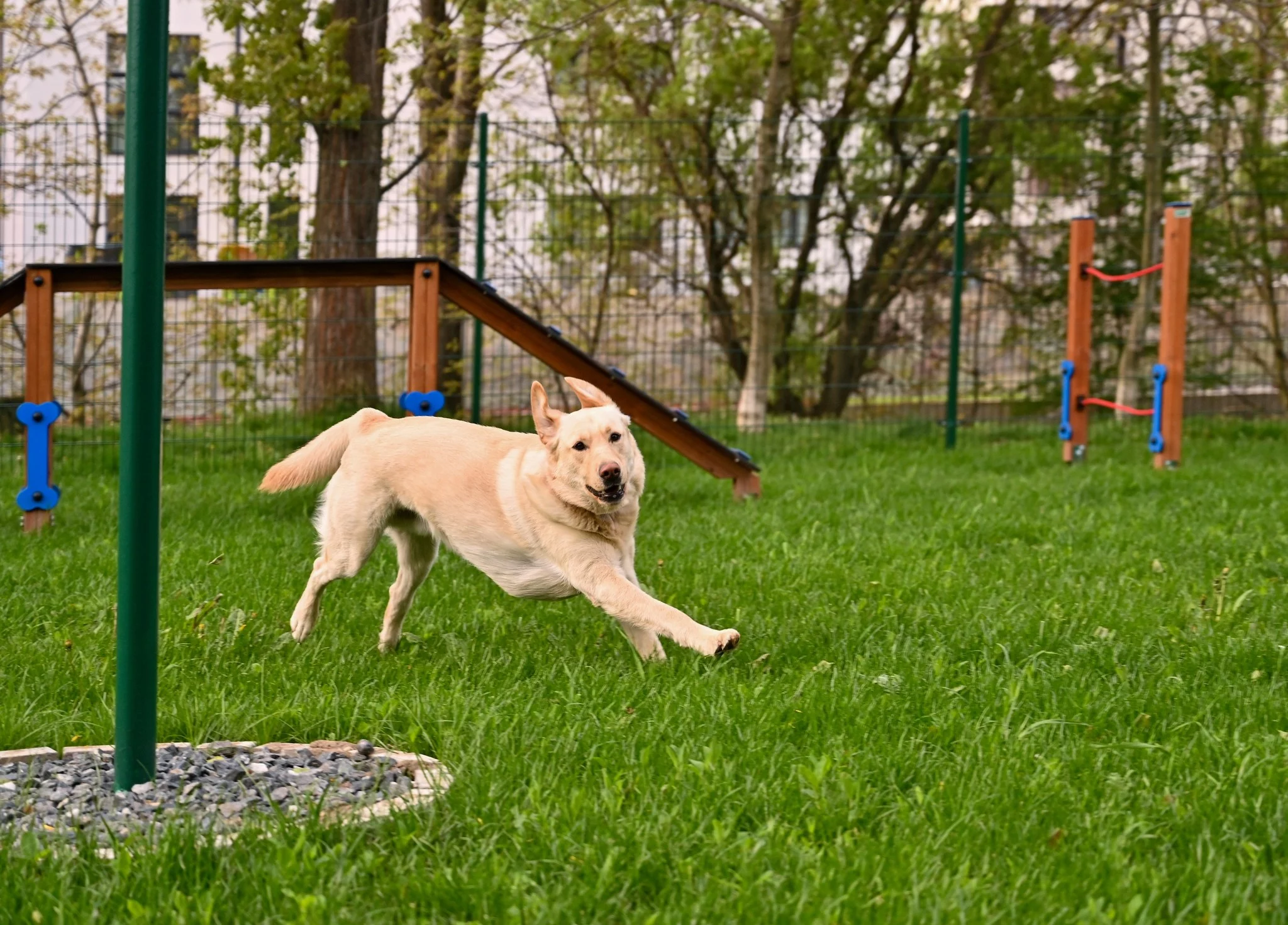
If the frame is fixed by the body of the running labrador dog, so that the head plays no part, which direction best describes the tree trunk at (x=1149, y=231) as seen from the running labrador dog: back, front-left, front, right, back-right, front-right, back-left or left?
front-left

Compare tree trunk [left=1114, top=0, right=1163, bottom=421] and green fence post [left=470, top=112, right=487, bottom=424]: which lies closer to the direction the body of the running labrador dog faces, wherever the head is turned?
the tree trunk

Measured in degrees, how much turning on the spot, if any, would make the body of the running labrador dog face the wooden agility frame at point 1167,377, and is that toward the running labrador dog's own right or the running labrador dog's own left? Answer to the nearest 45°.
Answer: approximately 45° to the running labrador dog's own left

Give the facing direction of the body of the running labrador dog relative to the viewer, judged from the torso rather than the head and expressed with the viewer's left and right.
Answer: facing to the right of the viewer

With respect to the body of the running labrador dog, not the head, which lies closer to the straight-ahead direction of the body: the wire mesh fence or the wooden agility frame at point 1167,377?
the wooden agility frame

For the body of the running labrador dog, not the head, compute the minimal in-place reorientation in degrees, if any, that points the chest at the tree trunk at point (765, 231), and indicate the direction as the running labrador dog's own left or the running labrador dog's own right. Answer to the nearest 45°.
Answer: approximately 90° to the running labrador dog's own left

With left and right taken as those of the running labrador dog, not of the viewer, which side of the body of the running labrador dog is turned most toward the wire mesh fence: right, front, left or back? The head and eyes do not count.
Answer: left

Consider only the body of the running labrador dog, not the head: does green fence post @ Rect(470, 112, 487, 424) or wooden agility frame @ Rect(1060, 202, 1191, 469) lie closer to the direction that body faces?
the wooden agility frame

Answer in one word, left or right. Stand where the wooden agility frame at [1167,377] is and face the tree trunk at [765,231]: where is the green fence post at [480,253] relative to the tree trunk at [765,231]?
left

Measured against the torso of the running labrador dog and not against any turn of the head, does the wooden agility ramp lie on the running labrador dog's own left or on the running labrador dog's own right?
on the running labrador dog's own left
